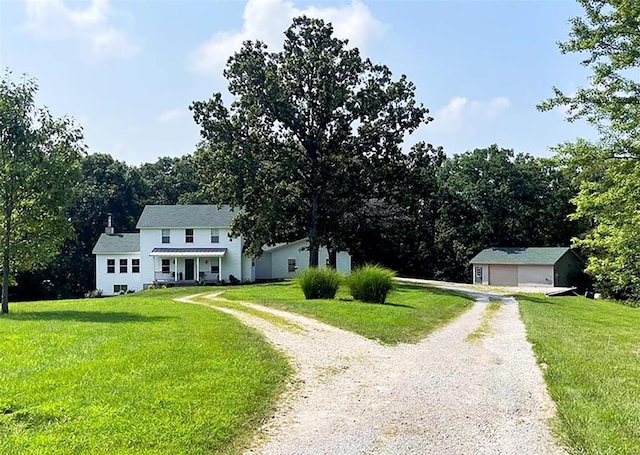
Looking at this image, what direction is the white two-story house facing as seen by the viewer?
toward the camera

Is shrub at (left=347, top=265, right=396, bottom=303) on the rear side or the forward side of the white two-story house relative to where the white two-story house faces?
on the forward side

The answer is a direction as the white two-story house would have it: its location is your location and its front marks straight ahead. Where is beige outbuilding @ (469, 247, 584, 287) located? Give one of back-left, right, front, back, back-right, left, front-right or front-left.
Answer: left

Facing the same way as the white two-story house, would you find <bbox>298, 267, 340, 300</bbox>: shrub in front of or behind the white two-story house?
in front

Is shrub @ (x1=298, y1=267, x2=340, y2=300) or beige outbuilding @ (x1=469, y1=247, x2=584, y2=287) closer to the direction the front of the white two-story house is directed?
the shrub
